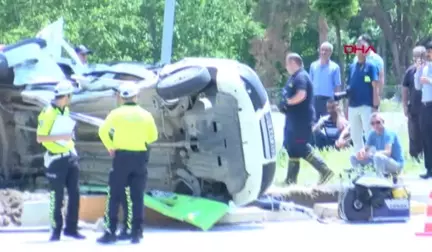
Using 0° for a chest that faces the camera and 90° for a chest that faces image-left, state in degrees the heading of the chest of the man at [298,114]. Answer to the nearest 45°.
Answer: approximately 90°

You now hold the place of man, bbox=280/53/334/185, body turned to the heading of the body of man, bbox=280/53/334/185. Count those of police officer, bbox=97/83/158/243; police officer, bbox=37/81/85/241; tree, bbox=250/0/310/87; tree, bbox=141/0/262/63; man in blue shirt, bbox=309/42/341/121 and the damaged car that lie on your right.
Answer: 3

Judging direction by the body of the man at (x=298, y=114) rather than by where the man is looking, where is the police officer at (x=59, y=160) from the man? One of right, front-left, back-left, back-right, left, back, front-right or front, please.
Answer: front-left

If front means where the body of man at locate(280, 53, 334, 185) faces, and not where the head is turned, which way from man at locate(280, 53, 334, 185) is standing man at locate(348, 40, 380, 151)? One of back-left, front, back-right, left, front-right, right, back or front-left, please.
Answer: back-right

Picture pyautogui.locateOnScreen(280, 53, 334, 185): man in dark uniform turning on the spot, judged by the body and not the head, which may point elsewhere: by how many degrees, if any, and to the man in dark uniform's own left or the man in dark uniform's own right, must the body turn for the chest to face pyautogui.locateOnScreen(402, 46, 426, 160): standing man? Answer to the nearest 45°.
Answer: approximately 135° to the man in dark uniform's own right

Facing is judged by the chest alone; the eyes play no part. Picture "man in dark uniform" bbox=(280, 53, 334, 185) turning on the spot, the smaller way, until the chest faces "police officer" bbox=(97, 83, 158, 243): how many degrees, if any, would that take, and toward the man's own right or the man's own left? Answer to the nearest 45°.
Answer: approximately 45° to the man's own left

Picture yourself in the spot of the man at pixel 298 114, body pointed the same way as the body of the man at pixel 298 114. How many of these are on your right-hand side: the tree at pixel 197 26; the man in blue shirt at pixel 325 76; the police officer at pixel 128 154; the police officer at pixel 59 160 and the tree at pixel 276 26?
3

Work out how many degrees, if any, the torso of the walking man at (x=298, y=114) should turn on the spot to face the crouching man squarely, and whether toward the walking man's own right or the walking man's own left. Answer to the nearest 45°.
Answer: approximately 180°

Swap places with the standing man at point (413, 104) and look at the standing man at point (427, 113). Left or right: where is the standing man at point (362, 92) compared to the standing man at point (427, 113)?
right

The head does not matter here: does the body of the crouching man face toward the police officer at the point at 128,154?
yes

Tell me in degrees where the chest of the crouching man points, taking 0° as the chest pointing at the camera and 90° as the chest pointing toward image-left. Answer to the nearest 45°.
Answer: approximately 45°

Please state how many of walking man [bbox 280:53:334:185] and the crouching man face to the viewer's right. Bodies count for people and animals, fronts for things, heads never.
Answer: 0
